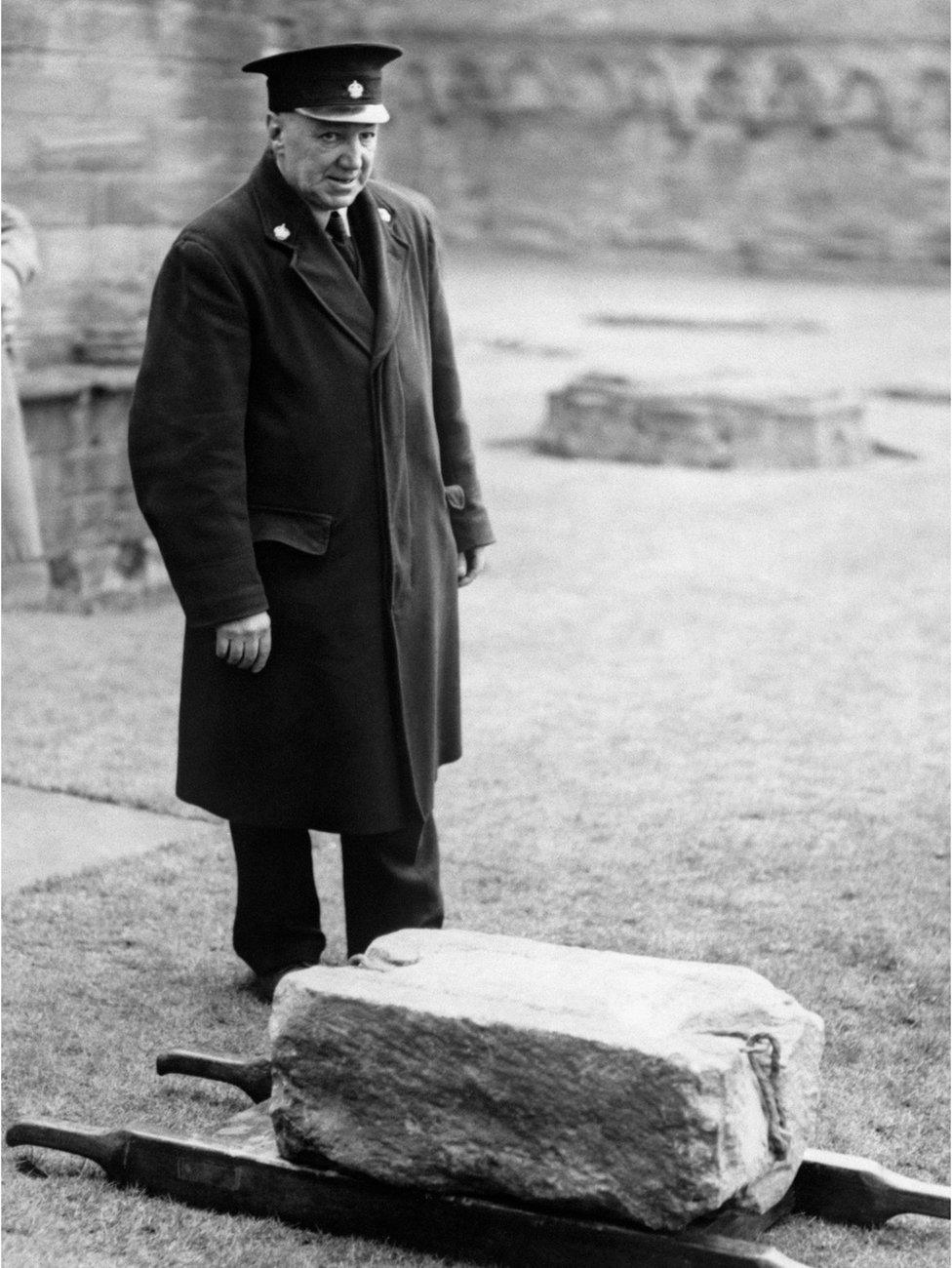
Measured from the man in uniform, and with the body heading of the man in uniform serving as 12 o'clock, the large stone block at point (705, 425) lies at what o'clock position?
The large stone block is roughly at 8 o'clock from the man in uniform.

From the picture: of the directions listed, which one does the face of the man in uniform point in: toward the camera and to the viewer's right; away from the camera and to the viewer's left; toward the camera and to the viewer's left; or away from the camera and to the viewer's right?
toward the camera and to the viewer's right

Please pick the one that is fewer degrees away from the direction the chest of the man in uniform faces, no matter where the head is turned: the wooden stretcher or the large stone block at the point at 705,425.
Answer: the wooden stretcher

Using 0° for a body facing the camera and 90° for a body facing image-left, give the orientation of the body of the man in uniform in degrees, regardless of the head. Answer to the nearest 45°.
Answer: approximately 315°
